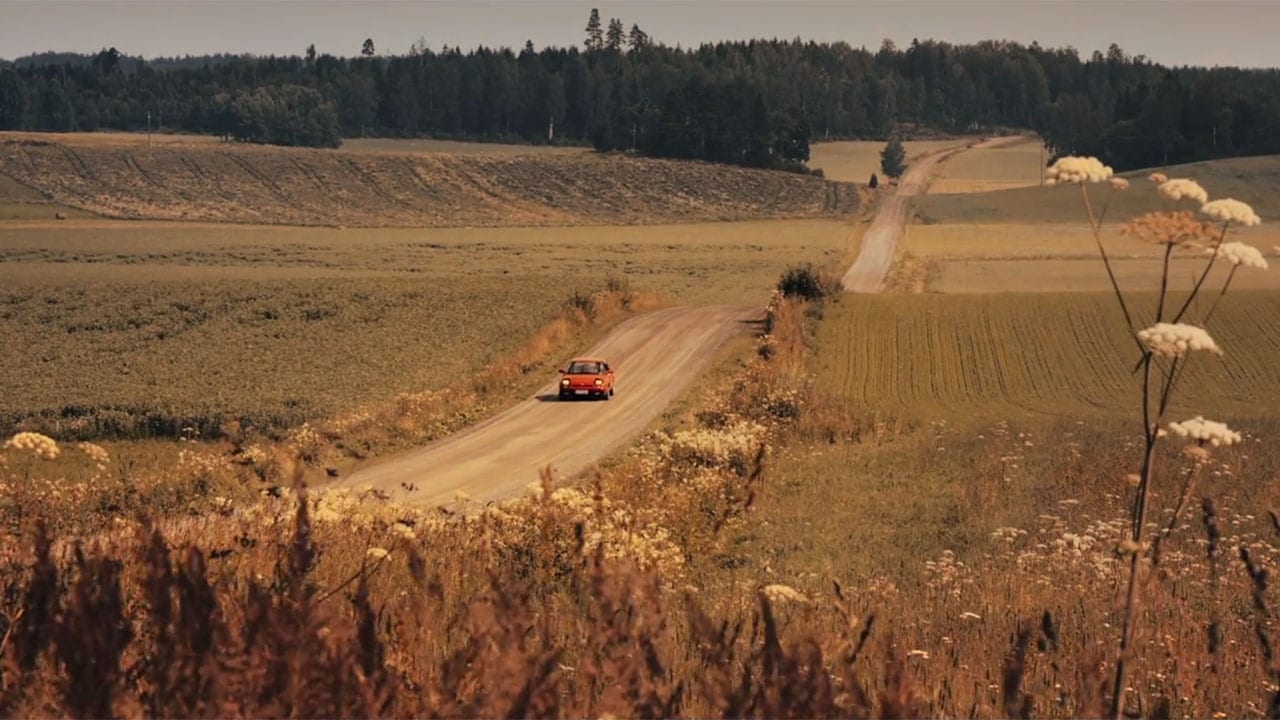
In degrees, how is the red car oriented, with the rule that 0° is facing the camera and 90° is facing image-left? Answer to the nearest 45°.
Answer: approximately 0°

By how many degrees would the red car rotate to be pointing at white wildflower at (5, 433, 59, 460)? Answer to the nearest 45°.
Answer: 0° — it already faces it
